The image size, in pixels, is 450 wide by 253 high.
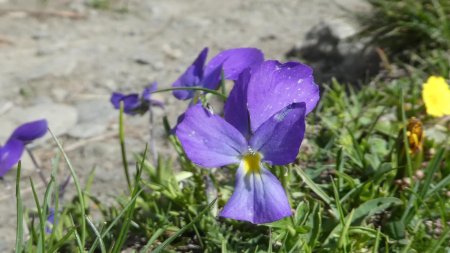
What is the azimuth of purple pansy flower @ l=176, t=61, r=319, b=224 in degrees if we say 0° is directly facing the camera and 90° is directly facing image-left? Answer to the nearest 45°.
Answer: approximately 0°

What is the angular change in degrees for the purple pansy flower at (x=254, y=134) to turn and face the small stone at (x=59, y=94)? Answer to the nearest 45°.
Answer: approximately 135° to its right

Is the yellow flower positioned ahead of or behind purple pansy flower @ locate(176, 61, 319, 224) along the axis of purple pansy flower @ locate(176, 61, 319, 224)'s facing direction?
behind

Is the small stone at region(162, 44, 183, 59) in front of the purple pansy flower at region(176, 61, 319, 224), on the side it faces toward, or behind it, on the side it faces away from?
behind

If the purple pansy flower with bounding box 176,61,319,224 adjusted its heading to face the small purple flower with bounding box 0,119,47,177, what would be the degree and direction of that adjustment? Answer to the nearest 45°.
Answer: approximately 135° to its right

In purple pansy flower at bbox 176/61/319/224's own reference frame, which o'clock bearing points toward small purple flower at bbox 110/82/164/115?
The small purple flower is roughly at 5 o'clock from the purple pansy flower.

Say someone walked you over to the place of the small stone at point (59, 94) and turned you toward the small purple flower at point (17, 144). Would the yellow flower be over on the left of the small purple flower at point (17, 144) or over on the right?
left

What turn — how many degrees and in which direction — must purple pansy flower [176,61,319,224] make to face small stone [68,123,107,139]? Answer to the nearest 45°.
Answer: approximately 135° to its right
